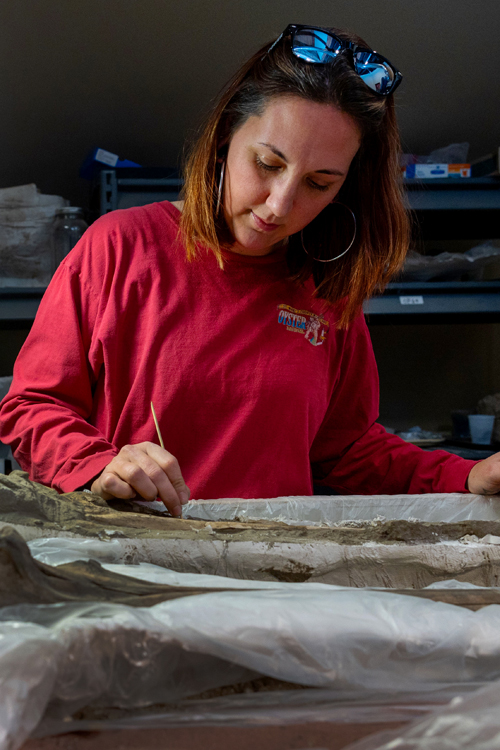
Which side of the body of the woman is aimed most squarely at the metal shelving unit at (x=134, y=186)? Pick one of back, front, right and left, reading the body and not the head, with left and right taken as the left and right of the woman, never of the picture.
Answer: back

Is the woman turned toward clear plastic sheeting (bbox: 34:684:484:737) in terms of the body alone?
yes

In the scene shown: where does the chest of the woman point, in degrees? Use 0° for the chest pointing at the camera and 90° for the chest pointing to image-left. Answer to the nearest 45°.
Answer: approximately 0°

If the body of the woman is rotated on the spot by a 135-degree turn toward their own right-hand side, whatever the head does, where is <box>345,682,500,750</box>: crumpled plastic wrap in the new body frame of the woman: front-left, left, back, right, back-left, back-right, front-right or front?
back-left
